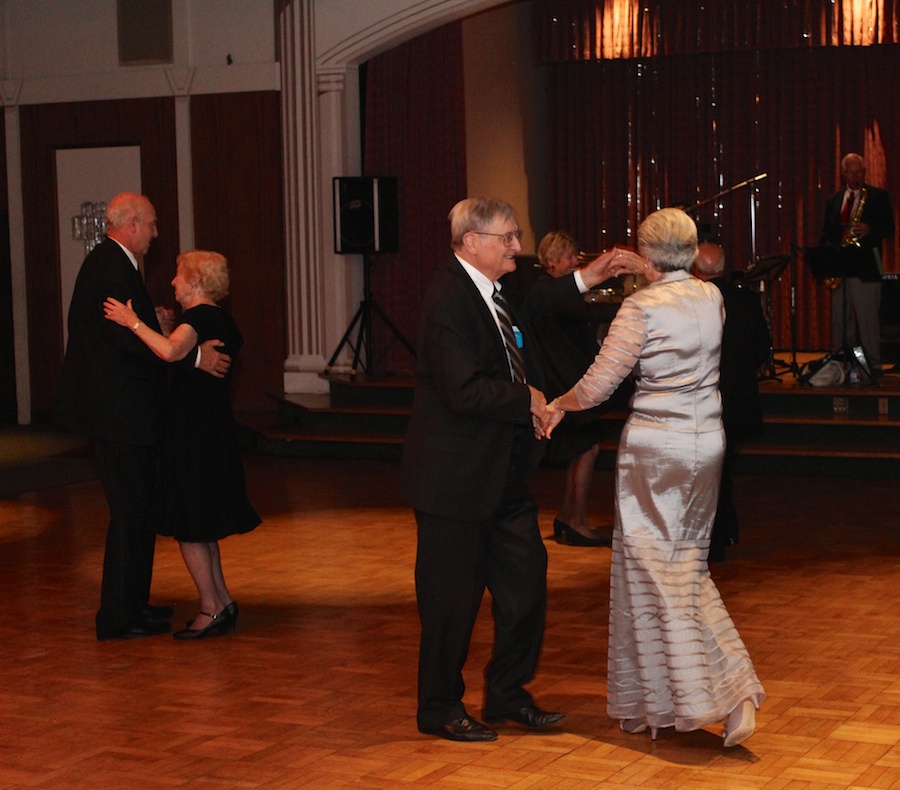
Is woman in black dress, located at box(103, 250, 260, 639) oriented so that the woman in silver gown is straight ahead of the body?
no

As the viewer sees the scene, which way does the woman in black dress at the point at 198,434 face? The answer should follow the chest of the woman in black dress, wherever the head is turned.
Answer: to the viewer's left

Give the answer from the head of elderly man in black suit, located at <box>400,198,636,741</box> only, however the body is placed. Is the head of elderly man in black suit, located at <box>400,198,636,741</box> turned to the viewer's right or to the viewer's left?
to the viewer's right

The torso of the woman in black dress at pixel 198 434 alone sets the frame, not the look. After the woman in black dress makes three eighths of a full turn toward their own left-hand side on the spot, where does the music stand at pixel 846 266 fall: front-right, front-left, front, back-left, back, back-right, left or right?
left

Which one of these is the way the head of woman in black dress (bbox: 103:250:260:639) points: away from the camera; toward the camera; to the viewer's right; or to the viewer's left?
to the viewer's left

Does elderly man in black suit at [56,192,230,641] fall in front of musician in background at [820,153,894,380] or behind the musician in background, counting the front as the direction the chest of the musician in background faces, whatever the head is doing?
in front

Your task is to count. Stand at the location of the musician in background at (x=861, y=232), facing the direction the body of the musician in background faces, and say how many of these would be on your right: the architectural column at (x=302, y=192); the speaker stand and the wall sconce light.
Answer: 3

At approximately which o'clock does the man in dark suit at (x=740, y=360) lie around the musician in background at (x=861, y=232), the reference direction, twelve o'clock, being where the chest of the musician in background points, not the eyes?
The man in dark suit is roughly at 12 o'clock from the musician in background.

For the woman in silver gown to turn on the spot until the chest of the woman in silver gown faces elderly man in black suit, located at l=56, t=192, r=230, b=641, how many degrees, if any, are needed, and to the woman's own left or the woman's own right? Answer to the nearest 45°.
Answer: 0° — they already face them

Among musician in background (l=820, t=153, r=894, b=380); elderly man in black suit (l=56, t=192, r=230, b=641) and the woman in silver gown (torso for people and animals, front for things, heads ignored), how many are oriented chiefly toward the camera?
1

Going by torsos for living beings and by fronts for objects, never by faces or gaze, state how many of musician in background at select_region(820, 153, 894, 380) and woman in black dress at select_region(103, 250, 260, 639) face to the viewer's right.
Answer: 0

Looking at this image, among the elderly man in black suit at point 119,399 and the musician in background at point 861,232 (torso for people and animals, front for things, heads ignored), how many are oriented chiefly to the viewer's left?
0

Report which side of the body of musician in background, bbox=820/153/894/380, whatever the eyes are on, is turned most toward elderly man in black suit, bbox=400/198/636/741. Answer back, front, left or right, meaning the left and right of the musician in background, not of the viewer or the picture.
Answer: front

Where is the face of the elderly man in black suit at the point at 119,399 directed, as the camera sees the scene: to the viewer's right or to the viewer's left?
to the viewer's right

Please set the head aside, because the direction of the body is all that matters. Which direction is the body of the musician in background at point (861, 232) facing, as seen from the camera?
toward the camera

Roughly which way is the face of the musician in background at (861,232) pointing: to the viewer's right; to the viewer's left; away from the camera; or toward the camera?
toward the camera
